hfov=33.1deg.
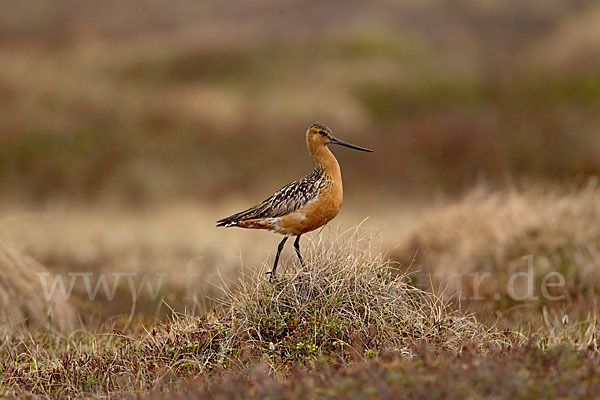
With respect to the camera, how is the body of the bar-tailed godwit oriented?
to the viewer's right
